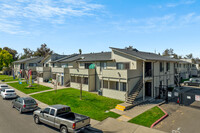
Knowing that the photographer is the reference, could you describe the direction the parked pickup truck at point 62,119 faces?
facing away from the viewer and to the left of the viewer

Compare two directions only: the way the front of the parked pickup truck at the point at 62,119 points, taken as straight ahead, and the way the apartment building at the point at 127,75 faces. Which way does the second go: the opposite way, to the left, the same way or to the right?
to the left

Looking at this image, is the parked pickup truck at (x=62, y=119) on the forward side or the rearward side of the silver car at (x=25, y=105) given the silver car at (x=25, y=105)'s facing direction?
on the rearward side

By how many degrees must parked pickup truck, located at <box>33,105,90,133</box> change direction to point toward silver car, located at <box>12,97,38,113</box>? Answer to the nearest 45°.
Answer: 0° — it already faces it

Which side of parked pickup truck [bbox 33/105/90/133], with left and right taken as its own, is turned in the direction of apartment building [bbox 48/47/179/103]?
right

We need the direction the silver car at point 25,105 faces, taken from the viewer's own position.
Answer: facing away from the viewer and to the left of the viewer

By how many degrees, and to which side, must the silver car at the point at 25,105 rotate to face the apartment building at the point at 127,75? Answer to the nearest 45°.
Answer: approximately 135° to its right

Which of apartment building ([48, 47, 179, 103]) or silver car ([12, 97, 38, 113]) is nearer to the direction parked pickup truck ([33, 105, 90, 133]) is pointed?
the silver car
